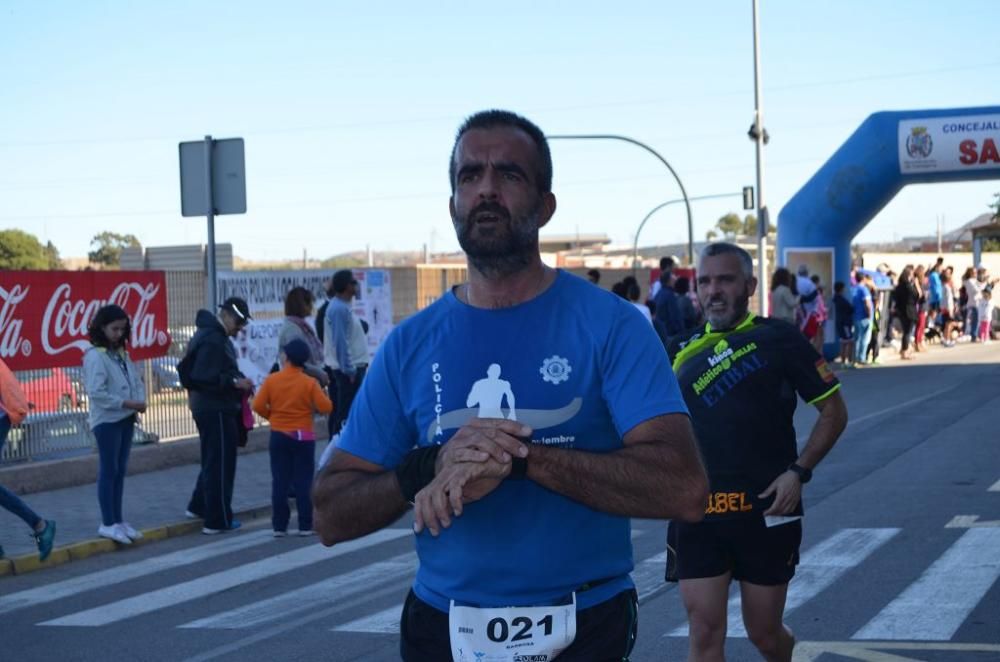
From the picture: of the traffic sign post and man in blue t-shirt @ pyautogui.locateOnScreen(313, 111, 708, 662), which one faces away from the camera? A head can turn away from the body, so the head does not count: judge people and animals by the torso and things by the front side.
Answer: the traffic sign post

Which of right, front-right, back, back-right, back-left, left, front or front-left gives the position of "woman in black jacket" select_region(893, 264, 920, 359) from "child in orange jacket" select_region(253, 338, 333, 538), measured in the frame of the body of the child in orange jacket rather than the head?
front-right

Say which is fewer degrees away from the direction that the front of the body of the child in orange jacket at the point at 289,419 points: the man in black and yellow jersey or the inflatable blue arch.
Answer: the inflatable blue arch

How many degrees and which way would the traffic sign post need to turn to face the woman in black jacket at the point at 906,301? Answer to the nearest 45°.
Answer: approximately 45° to its right

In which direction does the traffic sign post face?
away from the camera

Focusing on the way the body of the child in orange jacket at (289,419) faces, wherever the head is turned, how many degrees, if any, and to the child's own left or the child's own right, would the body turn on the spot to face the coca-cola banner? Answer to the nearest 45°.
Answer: approximately 45° to the child's own left

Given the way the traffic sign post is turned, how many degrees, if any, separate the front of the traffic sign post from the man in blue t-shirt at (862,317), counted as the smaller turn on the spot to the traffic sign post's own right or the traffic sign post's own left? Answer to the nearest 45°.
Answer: approximately 45° to the traffic sign post's own right

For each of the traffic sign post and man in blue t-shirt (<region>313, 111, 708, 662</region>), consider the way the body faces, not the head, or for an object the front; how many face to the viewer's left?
0

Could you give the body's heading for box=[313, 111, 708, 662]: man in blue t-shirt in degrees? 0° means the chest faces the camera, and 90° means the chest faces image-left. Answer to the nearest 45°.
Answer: approximately 0°

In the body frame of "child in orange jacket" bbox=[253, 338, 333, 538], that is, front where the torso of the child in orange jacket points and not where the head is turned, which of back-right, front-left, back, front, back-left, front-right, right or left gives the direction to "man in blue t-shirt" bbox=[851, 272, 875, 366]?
front-right
